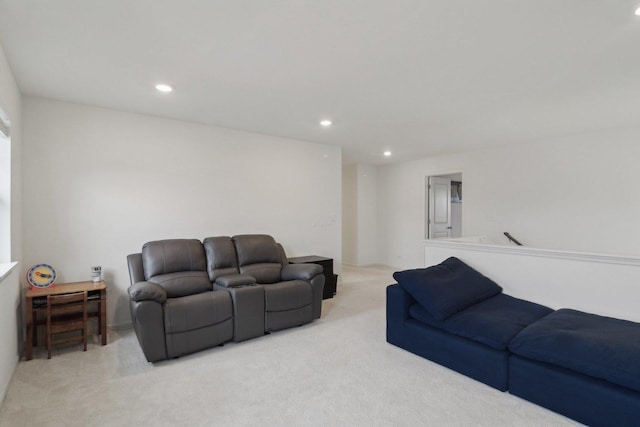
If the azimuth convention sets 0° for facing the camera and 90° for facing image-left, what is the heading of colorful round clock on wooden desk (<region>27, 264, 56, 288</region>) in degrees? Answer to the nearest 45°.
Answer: approximately 0°

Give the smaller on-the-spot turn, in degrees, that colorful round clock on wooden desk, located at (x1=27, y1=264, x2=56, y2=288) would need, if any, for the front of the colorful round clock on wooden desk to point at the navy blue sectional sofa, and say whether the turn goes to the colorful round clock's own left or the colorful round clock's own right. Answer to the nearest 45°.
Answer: approximately 45° to the colorful round clock's own left

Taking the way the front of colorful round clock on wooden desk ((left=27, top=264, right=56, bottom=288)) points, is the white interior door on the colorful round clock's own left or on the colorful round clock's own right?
on the colorful round clock's own left

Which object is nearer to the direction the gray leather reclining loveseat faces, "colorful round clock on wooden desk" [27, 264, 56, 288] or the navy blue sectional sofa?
the navy blue sectional sofa

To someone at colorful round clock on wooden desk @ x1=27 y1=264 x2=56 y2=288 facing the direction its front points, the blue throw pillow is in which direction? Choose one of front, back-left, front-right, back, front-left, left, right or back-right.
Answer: front-left
